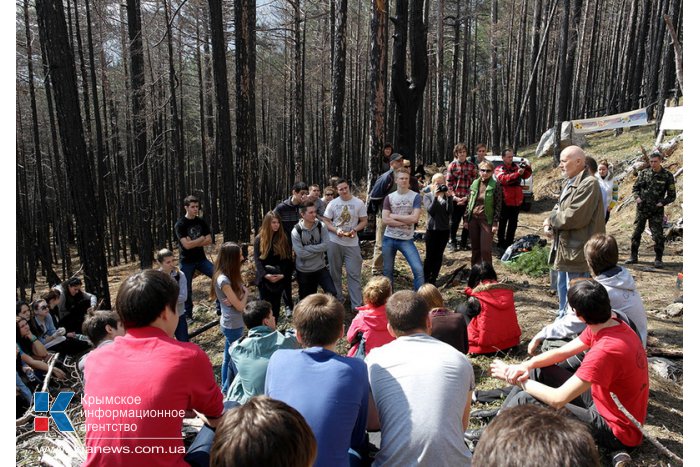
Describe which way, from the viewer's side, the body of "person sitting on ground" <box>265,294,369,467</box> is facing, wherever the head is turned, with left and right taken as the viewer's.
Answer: facing away from the viewer

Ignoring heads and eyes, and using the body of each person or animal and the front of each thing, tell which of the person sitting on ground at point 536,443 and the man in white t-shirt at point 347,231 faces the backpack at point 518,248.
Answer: the person sitting on ground

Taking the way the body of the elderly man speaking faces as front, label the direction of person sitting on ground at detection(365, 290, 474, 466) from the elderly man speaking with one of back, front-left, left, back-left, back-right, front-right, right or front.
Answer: left

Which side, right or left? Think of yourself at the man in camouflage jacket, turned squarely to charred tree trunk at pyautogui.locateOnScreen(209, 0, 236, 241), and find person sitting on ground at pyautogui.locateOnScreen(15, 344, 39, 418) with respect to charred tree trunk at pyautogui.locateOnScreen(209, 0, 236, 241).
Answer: left

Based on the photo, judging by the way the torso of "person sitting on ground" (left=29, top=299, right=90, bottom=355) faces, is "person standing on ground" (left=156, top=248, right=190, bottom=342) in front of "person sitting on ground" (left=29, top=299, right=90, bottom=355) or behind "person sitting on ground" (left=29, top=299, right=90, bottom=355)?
in front

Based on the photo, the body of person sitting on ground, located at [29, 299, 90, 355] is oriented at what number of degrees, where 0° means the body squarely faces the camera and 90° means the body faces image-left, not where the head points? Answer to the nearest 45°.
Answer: approximately 315°

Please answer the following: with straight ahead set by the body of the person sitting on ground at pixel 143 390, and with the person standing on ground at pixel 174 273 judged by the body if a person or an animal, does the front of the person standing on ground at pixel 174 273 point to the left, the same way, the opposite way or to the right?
to the right

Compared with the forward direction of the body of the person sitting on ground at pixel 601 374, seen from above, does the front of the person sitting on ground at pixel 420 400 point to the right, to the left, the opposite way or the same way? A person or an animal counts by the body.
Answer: to the right

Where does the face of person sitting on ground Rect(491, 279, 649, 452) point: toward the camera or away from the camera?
away from the camera

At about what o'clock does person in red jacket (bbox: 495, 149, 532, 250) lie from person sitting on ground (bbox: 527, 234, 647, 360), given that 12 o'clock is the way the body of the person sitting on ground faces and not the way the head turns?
The person in red jacket is roughly at 1 o'clock from the person sitting on ground.

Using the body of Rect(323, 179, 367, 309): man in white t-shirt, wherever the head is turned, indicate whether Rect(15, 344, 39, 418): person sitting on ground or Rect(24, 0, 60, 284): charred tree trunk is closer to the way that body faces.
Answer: the person sitting on ground

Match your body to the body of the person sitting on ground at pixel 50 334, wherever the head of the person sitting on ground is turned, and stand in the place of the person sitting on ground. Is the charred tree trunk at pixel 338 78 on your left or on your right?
on your left

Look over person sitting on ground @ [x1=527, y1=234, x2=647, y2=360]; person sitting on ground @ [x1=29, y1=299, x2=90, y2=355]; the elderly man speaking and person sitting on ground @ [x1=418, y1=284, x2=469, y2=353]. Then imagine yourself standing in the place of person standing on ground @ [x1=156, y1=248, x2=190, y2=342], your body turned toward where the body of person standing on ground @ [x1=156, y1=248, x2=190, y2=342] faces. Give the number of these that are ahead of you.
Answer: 3

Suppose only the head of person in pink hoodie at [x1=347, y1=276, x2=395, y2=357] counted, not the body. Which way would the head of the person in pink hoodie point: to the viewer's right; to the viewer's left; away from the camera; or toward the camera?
away from the camera

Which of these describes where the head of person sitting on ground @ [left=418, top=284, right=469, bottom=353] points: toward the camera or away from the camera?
away from the camera

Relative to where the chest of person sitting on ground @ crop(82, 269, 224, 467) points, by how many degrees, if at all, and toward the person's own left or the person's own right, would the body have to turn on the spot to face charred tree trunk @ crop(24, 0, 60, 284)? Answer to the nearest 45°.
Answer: approximately 45° to the person's own left

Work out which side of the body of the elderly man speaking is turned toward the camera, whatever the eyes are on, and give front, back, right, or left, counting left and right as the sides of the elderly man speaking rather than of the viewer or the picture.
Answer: left
